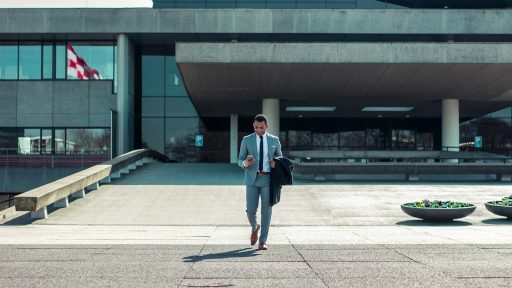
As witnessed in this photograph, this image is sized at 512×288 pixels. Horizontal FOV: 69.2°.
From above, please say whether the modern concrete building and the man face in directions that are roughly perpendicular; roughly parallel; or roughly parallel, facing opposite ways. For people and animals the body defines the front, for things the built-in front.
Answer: roughly parallel

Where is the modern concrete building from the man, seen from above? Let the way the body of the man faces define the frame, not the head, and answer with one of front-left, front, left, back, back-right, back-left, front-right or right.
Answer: back

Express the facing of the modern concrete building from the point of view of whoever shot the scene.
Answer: facing the viewer

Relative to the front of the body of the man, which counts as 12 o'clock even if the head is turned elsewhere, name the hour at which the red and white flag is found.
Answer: The red and white flag is roughly at 5 o'clock from the man.

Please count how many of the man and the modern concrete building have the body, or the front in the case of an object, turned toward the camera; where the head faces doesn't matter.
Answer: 2

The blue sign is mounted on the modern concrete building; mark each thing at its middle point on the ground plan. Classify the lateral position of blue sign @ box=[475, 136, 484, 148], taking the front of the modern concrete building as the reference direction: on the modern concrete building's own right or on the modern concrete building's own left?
on the modern concrete building's own left

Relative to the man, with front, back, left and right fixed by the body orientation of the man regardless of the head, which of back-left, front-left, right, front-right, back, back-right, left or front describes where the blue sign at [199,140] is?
back

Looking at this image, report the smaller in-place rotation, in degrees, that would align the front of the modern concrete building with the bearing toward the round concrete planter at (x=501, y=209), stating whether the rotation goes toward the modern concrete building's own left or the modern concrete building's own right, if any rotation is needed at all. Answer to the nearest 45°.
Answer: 0° — it already faces it

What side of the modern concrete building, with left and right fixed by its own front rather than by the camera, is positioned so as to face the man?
front

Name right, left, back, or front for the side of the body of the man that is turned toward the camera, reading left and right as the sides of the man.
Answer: front
